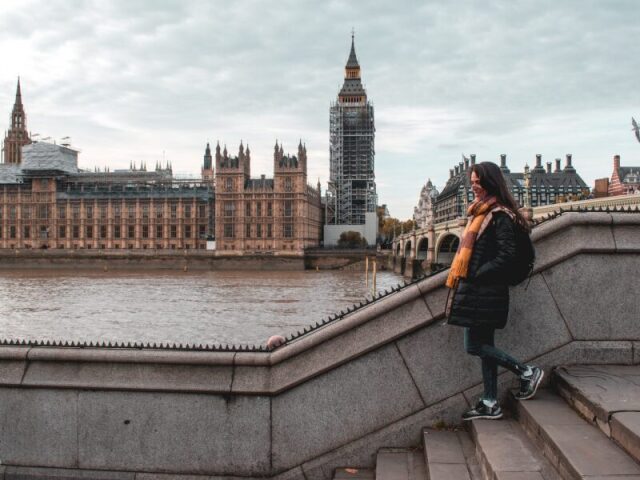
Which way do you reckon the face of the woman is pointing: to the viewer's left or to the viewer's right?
to the viewer's left

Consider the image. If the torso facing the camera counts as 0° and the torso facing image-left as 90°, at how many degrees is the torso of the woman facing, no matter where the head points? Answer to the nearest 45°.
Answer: approximately 90°

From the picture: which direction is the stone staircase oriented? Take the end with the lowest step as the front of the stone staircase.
to the viewer's left

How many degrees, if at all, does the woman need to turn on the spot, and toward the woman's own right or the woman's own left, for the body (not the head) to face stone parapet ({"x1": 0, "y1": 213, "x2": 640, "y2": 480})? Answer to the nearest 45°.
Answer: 0° — they already face it
